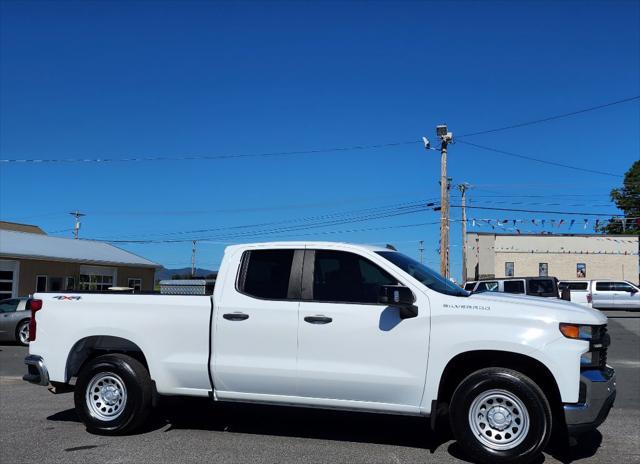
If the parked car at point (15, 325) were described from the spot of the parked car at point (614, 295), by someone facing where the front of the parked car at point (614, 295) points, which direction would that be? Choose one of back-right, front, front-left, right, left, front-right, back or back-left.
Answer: back-right

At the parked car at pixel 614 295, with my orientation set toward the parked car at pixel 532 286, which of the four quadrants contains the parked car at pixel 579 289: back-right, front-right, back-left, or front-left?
front-right

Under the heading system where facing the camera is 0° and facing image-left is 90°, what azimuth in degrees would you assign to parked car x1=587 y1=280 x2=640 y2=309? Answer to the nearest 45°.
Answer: approximately 270°

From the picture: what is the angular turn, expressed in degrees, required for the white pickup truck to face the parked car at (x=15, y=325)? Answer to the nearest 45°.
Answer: approximately 135° to its left

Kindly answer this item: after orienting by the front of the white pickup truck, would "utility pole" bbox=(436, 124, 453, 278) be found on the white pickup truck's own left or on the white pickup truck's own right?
on the white pickup truck's own left

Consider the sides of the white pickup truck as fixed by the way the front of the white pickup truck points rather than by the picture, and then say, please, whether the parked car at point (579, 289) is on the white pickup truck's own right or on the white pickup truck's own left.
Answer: on the white pickup truck's own left

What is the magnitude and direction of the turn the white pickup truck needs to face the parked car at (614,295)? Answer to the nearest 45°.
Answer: approximately 45° to its left

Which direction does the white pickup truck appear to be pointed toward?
to the viewer's right

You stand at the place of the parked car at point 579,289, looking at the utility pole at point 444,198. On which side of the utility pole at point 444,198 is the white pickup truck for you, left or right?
left

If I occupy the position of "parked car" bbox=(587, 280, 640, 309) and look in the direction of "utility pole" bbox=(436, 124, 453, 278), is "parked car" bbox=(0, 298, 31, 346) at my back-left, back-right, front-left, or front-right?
front-left

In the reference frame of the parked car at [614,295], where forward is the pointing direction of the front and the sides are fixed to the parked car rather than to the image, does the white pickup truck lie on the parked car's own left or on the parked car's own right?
on the parked car's own right
